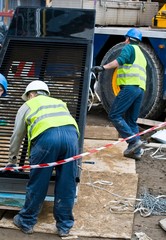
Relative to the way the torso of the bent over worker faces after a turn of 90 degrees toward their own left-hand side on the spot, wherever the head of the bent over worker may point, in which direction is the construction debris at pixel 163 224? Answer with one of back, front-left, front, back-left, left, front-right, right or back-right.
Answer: back-left

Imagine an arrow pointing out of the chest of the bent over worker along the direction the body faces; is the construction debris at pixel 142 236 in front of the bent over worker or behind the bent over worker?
behind

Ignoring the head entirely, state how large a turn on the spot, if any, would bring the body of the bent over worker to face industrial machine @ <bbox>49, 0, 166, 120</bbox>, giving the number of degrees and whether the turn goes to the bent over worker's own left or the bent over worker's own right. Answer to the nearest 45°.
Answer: approximately 45° to the bent over worker's own right

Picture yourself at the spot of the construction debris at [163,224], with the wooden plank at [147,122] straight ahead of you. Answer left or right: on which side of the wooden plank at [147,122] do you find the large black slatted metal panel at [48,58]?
left

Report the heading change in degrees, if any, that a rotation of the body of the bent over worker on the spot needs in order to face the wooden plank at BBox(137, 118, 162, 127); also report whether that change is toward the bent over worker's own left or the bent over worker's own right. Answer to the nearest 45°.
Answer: approximately 90° to the bent over worker's own right

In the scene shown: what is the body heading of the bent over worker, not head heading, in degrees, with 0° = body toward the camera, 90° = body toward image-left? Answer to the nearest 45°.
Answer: approximately 135°

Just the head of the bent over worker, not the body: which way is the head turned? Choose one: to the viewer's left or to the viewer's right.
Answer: to the viewer's left

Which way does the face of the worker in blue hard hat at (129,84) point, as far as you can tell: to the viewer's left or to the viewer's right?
to the viewer's left

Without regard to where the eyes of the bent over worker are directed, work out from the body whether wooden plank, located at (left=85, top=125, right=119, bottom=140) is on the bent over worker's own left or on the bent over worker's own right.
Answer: on the bent over worker's own right

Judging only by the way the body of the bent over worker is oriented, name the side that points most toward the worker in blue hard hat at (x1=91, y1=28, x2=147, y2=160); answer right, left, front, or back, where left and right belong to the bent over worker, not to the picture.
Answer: right

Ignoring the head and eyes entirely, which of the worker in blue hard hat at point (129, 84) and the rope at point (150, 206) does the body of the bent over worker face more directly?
the worker in blue hard hat
